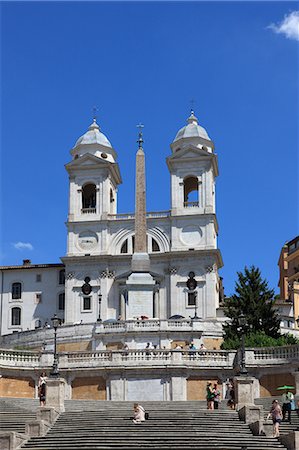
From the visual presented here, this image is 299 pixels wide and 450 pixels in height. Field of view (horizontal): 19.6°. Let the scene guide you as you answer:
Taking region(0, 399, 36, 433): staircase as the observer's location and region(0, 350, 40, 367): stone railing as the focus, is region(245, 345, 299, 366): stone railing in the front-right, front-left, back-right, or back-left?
front-right

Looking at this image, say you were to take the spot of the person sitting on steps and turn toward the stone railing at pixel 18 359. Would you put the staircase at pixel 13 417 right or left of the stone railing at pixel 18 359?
left

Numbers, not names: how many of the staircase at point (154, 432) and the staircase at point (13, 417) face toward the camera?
2

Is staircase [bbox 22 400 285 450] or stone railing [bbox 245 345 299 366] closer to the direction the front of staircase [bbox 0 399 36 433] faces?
the staircase

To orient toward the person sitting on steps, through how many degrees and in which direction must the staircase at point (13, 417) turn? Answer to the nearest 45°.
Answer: approximately 45° to its left

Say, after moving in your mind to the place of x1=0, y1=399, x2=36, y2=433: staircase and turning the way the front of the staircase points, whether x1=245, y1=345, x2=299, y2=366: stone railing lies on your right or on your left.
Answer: on your left

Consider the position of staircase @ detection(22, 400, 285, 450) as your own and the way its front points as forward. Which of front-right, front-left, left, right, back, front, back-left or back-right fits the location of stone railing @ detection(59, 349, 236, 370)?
back

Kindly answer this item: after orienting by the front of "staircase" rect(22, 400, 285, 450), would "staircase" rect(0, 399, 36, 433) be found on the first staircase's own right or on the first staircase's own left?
on the first staircase's own right

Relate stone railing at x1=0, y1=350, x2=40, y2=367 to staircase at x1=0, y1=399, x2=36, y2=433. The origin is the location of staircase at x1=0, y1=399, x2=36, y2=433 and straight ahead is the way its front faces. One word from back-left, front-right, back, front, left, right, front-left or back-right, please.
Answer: back

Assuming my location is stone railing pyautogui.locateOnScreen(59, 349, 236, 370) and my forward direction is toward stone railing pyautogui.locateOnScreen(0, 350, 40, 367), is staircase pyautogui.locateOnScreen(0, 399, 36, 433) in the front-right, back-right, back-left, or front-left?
front-left

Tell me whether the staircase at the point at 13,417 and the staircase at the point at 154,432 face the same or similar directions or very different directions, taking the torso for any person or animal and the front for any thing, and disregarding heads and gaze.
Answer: same or similar directions

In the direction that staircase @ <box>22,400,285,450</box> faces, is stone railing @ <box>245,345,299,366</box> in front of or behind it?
behind

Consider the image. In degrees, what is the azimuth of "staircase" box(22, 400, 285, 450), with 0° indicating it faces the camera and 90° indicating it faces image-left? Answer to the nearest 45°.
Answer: approximately 0°

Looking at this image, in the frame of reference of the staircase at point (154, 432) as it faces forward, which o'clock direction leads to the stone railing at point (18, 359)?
The stone railing is roughly at 5 o'clock from the staircase.
